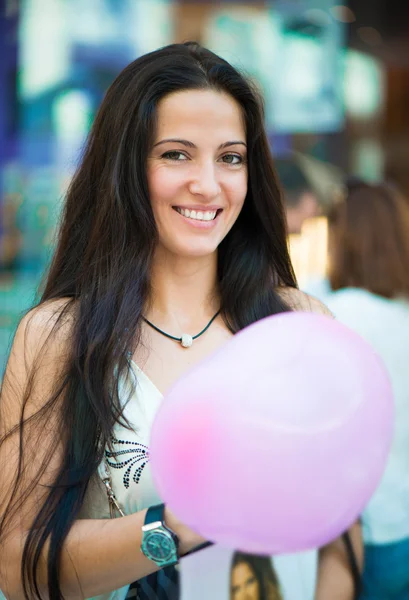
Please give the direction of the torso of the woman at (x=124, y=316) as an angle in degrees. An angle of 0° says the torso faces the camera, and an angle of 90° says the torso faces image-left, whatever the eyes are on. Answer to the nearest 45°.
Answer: approximately 315°

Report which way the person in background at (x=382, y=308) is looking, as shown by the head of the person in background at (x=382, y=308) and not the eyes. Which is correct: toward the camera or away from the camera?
away from the camera

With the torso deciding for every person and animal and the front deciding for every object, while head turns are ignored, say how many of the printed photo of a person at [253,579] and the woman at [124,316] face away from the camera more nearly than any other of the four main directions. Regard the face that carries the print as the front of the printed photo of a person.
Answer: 0

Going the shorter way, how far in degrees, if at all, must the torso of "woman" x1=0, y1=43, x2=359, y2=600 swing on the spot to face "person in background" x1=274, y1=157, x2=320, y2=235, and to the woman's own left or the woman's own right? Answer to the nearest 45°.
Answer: approximately 135° to the woman's own left
